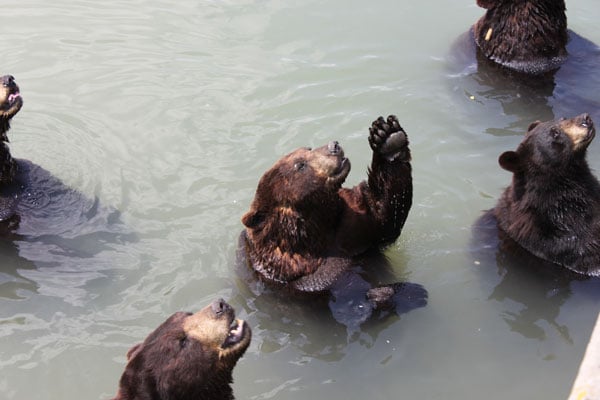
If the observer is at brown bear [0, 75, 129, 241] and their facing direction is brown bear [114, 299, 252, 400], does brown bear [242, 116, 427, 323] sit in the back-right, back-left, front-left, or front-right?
front-left

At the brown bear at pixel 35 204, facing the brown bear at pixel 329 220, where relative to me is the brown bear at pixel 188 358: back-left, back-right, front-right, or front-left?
front-right

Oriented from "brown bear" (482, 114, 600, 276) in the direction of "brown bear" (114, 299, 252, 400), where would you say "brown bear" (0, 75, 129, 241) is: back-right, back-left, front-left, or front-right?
front-right

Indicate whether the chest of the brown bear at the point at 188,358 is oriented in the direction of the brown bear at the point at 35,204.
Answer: no
